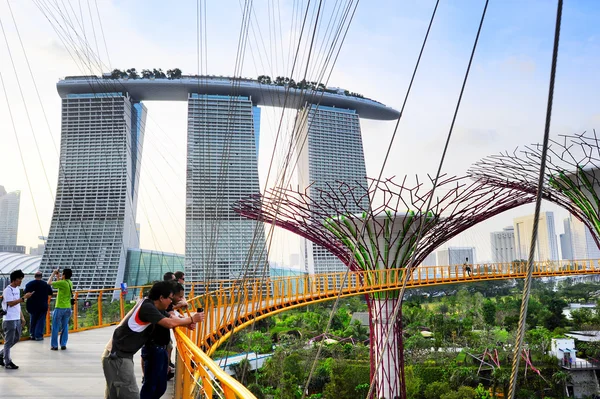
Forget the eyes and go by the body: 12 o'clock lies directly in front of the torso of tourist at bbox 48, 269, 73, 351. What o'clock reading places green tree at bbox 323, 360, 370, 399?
The green tree is roughly at 3 o'clock from the tourist.

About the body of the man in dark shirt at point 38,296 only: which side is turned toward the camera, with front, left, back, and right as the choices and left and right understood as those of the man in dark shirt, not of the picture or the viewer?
back

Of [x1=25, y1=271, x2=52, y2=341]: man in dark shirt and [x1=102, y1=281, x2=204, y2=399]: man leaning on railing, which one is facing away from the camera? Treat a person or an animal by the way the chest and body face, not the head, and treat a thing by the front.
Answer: the man in dark shirt

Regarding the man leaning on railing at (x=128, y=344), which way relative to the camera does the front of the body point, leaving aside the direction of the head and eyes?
to the viewer's right

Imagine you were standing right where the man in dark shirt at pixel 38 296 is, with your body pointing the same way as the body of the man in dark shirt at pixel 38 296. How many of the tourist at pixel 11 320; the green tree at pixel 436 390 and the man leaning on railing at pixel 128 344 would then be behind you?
2

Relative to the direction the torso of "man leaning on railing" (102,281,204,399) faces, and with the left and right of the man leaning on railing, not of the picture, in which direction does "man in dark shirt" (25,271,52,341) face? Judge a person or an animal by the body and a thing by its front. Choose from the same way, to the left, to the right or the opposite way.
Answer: to the left

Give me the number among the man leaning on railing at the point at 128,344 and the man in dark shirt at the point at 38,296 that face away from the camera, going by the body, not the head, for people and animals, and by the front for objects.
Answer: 1

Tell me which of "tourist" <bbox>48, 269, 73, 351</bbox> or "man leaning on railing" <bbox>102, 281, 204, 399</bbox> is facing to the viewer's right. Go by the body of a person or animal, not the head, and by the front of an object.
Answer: the man leaning on railing

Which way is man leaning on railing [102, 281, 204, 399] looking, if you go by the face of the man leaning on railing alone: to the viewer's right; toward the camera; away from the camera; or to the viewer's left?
to the viewer's right

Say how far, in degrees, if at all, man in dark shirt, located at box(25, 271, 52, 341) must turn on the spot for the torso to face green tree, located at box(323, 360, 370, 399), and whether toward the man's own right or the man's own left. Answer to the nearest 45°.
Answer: approximately 45° to the man's own right
